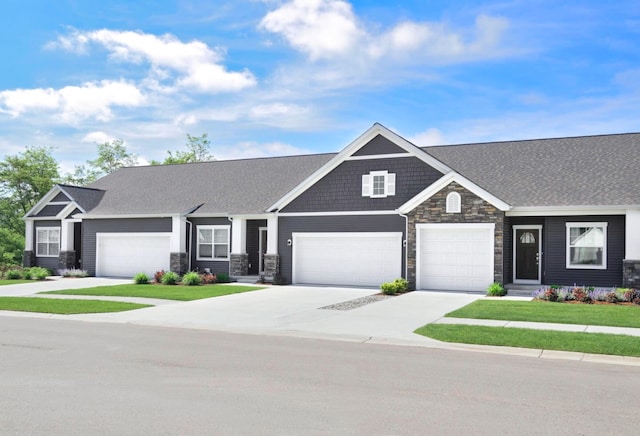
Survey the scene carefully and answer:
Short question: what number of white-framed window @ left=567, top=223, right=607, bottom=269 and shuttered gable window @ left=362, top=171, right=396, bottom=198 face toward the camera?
2

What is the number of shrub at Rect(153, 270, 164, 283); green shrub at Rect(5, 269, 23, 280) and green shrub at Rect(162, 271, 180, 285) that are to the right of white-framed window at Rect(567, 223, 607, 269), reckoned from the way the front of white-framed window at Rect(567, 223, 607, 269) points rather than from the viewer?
3

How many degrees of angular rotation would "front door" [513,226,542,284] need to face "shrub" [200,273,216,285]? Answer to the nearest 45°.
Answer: approximately 90° to its right
